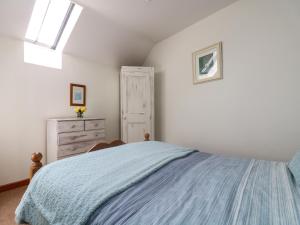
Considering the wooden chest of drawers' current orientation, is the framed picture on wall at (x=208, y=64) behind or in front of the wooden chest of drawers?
in front

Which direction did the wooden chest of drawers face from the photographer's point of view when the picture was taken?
facing the viewer and to the right of the viewer

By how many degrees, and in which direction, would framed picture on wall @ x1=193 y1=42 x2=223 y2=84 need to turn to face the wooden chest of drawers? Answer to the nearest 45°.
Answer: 0° — it already faces it

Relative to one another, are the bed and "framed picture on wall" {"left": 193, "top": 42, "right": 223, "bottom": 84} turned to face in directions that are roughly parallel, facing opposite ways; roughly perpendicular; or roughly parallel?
roughly perpendicular

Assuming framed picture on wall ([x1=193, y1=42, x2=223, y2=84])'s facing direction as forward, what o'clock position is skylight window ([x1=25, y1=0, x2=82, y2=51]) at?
The skylight window is roughly at 1 o'clock from the framed picture on wall.

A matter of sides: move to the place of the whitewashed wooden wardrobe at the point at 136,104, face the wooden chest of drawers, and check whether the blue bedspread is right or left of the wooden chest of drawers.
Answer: left

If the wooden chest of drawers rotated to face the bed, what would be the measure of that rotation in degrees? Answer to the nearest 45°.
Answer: approximately 45° to its right

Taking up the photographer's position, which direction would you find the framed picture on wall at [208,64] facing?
facing the viewer and to the left of the viewer

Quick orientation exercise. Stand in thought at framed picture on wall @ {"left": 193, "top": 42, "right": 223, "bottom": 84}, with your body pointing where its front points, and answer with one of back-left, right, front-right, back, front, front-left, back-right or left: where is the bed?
front-left
